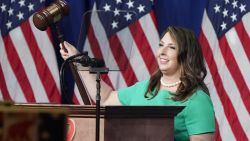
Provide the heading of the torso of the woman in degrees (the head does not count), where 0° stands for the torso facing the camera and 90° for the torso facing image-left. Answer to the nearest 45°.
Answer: approximately 45°

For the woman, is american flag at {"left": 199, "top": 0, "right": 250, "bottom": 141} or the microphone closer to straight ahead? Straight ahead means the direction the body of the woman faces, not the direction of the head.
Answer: the microphone

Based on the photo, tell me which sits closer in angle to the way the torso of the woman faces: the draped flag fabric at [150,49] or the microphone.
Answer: the microphone

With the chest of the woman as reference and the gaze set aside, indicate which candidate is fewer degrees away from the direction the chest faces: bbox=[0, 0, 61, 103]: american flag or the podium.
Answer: the podium

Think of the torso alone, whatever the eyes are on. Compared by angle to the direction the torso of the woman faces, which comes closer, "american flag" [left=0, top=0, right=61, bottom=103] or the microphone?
the microphone

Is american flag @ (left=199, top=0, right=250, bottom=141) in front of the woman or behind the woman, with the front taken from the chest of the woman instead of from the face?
behind

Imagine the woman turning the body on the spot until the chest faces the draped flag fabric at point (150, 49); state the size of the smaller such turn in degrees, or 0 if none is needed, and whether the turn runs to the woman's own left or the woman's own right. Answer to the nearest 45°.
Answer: approximately 135° to the woman's own right

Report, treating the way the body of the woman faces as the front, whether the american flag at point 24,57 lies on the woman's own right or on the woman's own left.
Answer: on the woman's own right

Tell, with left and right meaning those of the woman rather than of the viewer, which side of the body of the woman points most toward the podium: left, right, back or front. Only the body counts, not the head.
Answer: front

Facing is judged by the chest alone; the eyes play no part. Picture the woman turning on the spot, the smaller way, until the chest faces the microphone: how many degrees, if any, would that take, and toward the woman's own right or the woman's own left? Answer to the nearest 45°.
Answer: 0° — they already face it
